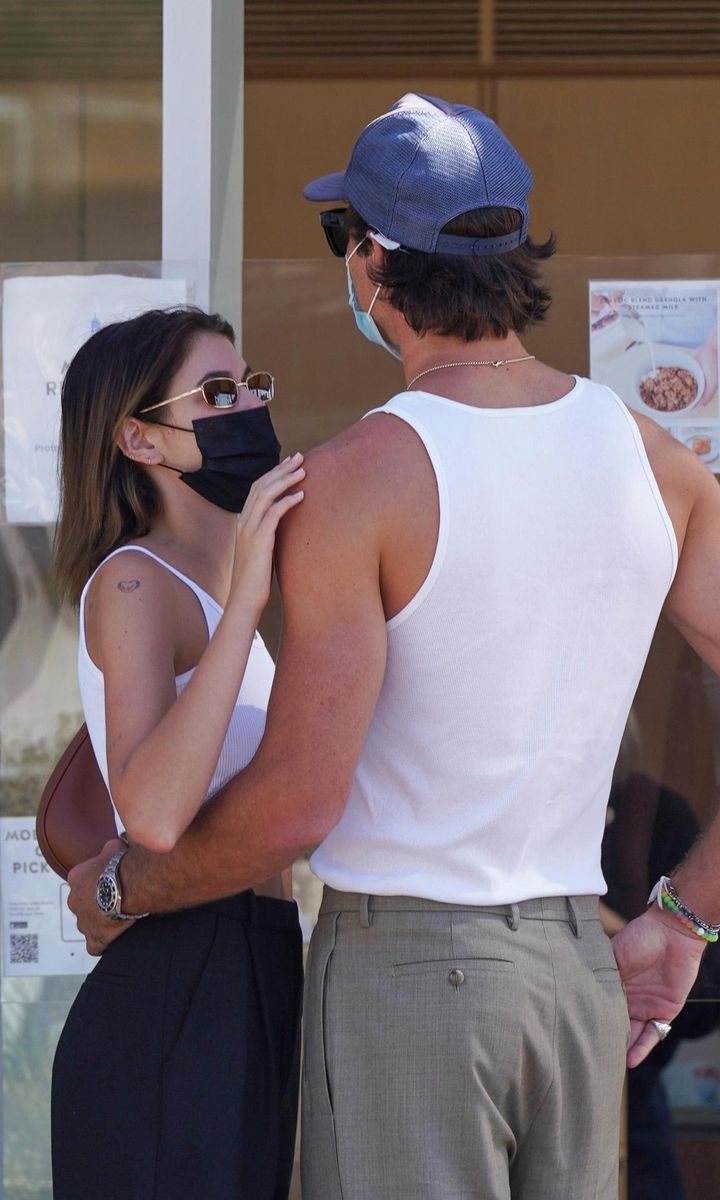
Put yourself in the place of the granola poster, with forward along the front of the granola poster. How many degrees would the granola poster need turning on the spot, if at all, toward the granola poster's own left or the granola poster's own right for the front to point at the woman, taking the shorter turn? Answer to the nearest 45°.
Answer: approximately 45° to the granola poster's own right

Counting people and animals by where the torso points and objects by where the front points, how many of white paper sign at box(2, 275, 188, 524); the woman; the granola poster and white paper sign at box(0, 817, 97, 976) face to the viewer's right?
1

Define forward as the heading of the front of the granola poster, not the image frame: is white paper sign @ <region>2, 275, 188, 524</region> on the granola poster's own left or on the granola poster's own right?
on the granola poster's own right

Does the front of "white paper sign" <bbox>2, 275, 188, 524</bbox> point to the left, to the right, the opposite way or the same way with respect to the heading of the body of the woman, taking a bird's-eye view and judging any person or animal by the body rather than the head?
to the right

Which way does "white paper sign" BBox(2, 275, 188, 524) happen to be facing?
toward the camera

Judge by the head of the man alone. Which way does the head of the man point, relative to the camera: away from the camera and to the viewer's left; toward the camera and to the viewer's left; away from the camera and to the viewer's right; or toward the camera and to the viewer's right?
away from the camera and to the viewer's left

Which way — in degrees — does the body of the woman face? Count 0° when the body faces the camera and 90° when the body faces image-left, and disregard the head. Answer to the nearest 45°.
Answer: approximately 270°

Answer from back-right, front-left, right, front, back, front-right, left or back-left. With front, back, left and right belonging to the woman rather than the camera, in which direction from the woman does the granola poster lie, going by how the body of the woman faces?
front-left

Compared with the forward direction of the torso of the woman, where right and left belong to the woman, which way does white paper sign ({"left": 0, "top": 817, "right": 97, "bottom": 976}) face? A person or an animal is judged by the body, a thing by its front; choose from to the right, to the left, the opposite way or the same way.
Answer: to the right

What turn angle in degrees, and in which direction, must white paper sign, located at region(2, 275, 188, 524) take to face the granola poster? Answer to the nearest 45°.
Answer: approximately 90° to its left

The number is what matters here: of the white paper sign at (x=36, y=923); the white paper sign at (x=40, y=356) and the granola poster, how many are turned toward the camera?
3

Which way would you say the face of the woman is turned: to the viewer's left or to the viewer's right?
to the viewer's right

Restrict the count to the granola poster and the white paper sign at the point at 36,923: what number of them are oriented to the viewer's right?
0

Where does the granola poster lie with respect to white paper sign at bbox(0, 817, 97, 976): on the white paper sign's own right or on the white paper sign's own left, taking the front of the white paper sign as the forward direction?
on the white paper sign's own left
